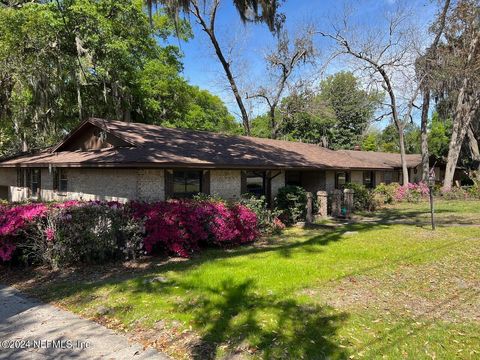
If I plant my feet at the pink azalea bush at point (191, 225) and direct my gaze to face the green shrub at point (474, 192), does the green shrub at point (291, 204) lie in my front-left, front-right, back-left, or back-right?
front-left

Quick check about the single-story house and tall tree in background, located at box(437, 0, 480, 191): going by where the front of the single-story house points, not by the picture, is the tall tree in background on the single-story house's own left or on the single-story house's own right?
on the single-story house's own left

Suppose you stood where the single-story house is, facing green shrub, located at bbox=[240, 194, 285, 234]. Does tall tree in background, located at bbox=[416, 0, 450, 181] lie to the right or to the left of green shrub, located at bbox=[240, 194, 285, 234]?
left

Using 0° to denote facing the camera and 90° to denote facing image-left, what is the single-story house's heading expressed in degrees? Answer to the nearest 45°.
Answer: approximately 315°

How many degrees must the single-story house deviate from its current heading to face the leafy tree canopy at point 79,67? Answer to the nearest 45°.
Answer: approximately 180°

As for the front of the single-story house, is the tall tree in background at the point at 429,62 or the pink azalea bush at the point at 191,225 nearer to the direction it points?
the pink azalea bush

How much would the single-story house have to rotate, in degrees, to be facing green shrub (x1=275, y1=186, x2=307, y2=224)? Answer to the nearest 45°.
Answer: approximately 45° to its left

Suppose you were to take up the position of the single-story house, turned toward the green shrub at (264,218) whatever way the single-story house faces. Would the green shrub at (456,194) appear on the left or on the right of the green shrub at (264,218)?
left

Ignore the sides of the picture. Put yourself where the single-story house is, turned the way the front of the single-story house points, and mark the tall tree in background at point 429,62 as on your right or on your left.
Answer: on your left

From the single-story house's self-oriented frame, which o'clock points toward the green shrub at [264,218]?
The green shrub is roughly at 11 o'clock from the single-story house.

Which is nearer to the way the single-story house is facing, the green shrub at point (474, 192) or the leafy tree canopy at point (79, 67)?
the green shrub

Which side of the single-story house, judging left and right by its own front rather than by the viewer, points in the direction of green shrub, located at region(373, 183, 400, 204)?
left

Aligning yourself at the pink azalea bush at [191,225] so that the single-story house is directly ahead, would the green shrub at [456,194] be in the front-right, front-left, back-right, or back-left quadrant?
front-right
